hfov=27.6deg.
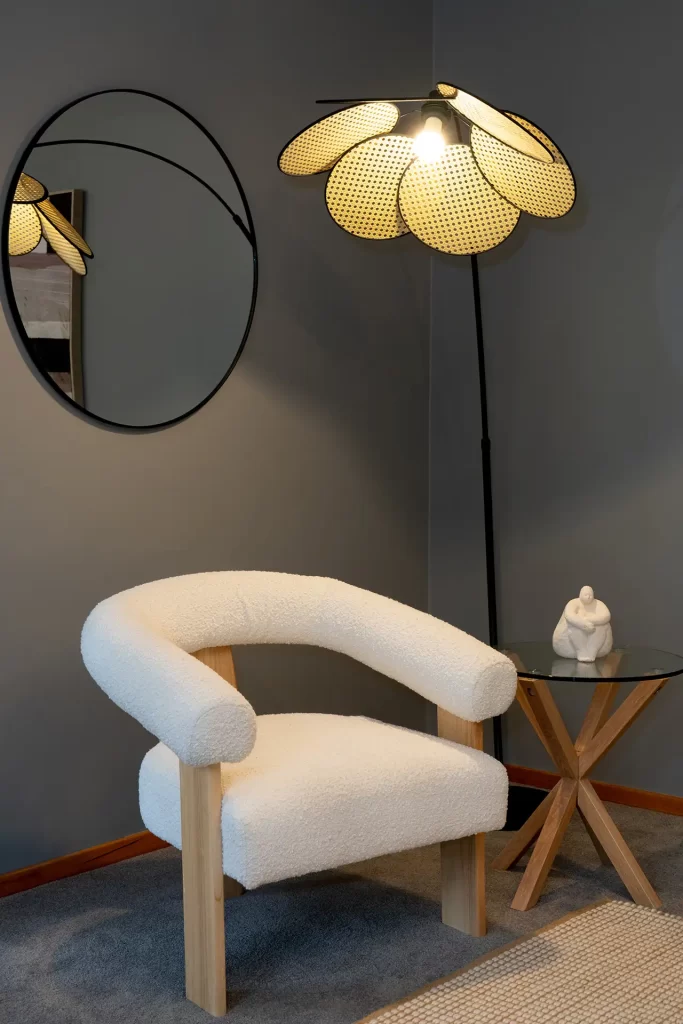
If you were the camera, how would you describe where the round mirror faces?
facing the viewer and to the right of the viewer

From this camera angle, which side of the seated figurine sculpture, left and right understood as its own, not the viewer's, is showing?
front

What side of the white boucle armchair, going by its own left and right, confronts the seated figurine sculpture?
left

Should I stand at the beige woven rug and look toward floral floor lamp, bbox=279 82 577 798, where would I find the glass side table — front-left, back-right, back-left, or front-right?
front-right

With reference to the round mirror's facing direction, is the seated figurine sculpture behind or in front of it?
in front

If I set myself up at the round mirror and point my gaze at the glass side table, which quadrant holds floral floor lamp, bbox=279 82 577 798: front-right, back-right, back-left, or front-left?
front-left

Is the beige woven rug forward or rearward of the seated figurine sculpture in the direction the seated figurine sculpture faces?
forward

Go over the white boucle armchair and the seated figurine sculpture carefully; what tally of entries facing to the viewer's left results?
0

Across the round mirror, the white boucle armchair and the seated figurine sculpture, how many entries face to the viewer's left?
0
